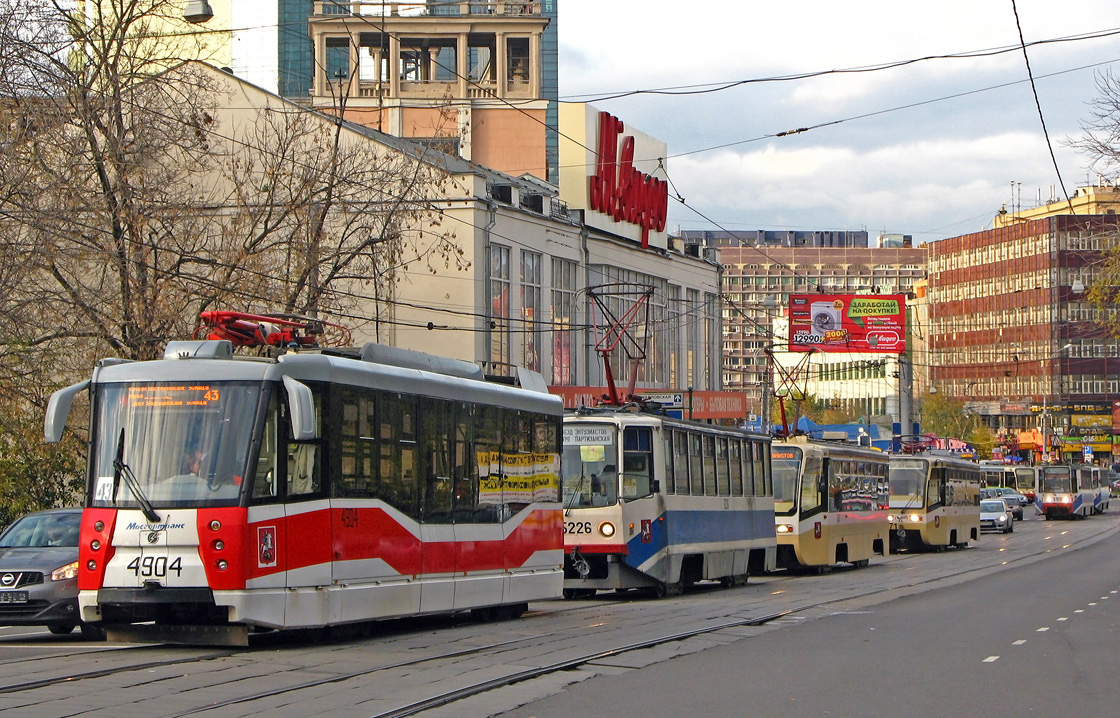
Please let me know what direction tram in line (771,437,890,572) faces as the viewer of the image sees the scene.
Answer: facing the viewer and to the left of the viewer

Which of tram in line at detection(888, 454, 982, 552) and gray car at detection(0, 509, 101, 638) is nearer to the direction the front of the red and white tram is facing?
the gray car

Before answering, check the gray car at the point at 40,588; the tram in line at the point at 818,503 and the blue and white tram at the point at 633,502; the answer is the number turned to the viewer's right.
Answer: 0

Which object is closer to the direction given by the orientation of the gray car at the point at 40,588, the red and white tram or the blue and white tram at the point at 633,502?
the red and white tram

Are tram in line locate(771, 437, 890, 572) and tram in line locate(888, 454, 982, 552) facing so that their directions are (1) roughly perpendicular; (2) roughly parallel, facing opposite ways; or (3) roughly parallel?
roughly parallel

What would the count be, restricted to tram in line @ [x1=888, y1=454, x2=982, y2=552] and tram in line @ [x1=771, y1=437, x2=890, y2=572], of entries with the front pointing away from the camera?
0

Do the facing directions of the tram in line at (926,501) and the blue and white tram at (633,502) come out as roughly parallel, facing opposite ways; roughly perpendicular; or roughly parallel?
roughly parallel

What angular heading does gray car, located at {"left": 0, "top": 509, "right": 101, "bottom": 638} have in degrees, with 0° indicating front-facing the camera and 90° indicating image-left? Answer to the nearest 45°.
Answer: approximately 45°

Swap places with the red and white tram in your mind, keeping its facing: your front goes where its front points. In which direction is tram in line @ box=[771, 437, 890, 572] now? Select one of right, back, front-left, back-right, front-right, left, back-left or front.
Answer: back

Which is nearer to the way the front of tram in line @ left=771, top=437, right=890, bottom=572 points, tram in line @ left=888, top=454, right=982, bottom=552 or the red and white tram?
the red and white tram

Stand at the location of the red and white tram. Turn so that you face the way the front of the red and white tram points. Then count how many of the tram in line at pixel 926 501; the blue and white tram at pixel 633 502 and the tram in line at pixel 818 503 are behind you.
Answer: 3

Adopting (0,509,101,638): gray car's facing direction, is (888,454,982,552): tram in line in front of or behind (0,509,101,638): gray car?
behind

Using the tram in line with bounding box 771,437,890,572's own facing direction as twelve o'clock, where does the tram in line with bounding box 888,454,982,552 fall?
the tram in line with bounding box 888,454,982,552 is roughly at 5 o'clock from the tram in line with bounding box 771,437,890,572.

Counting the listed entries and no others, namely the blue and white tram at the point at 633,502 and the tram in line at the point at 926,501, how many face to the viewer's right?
0

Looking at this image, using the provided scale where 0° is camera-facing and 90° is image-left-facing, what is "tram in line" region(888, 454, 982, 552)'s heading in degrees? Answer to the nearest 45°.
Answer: approximately 45°
